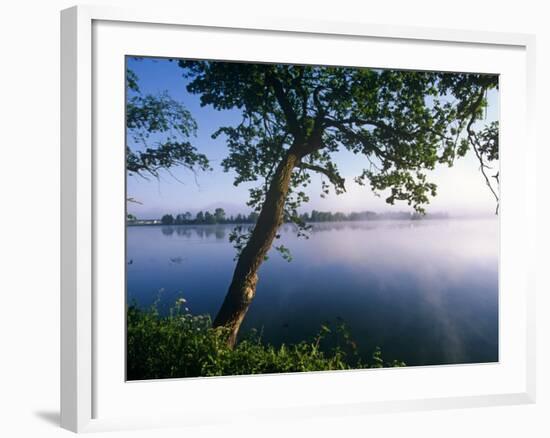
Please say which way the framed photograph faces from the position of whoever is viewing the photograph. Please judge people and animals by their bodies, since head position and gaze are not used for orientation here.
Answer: facing the viewer and to the right of the viewer
